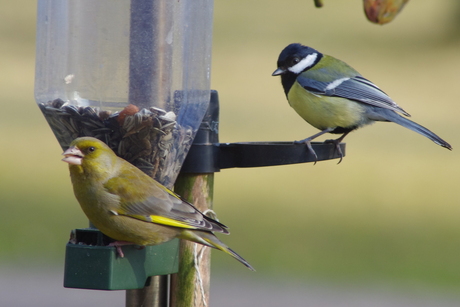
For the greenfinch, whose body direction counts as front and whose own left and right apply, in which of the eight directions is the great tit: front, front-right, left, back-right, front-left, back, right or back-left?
back-right

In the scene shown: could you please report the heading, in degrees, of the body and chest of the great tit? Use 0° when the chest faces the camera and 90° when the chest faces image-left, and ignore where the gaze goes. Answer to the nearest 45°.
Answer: approximately 90°

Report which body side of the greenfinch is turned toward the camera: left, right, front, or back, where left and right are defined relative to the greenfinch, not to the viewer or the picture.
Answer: left

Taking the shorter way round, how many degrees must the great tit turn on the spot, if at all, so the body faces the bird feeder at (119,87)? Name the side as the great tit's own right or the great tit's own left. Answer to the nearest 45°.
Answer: approximately 45° to the great tit's own left
